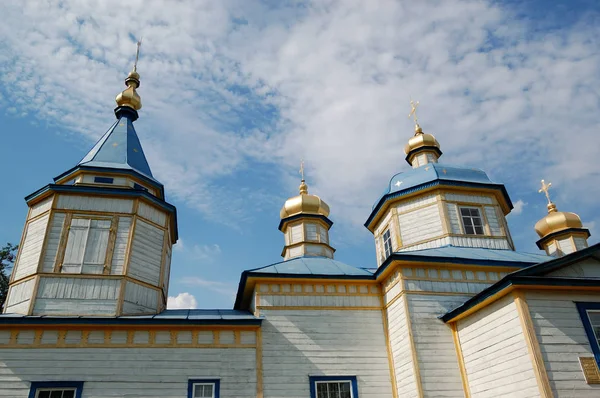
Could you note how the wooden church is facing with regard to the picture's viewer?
facing to the left of the viewer
